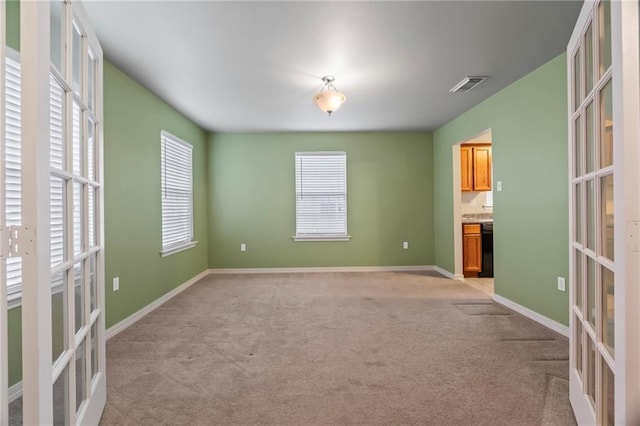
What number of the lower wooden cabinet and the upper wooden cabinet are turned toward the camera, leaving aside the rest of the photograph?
2
